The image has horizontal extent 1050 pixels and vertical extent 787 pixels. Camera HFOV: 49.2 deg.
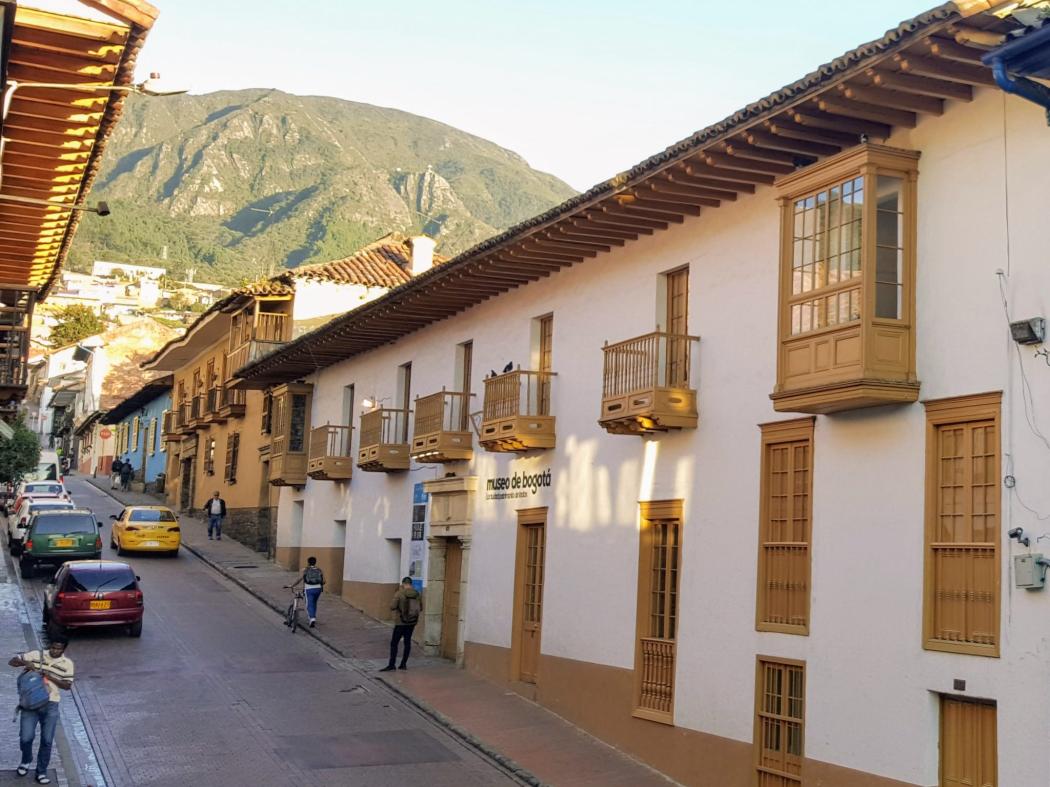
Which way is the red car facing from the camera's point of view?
away from the camera

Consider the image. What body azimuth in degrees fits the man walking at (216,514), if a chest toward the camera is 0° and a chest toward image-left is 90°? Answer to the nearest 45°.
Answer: approximately 0°

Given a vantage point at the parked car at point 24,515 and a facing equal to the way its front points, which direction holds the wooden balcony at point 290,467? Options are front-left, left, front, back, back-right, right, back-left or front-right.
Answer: back-right

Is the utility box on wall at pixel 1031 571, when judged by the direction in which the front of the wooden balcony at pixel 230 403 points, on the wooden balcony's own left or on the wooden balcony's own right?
on the wooden balcony's own left

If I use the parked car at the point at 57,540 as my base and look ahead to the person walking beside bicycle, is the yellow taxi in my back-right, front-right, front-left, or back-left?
back-left

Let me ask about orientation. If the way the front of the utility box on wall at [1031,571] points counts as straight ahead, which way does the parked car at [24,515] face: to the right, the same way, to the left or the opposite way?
to the right

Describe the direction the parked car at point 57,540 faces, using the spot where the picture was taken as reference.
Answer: facing away from the viewer

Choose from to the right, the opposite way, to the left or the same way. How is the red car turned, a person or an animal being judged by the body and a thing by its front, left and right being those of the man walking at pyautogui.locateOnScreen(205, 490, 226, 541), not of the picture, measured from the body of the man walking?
the opposite way

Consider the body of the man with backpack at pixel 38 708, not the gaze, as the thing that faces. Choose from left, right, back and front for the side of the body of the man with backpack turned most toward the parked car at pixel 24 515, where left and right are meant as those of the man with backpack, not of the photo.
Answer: back
